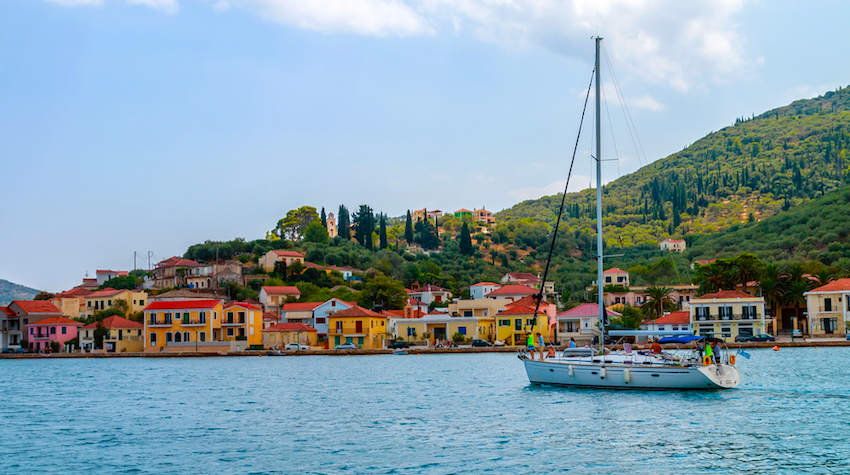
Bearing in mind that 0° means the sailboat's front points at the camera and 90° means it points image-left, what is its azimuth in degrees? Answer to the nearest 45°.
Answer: approximately 135°
